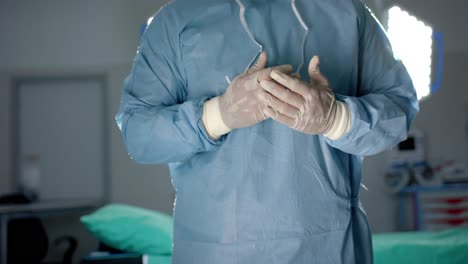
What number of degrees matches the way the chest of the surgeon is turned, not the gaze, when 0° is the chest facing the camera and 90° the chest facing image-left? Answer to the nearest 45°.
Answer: approximately 0°

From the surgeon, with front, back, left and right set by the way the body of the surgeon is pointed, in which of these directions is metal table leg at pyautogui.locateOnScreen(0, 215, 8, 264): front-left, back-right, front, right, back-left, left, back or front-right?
back-right
